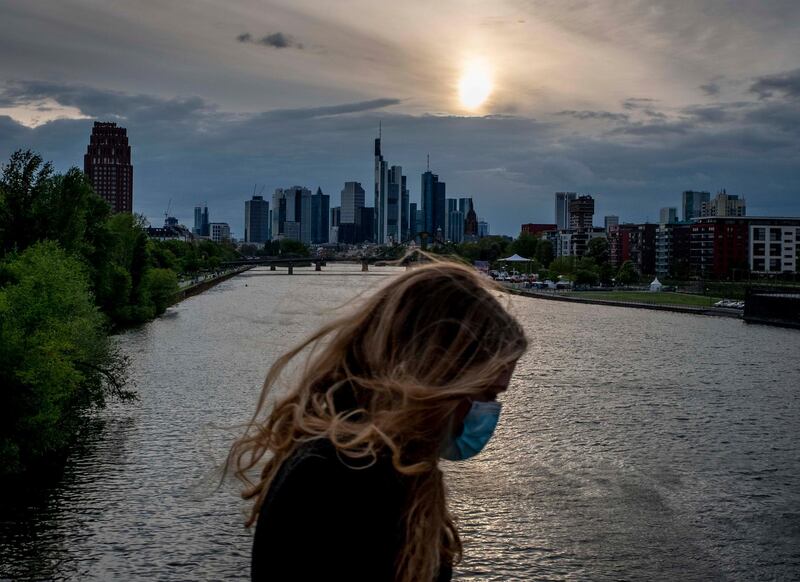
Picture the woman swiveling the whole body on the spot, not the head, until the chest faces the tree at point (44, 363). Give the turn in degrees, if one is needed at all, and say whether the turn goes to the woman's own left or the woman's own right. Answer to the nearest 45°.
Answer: approximately 90° to the woman's own left

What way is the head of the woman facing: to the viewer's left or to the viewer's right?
to the viewer's right

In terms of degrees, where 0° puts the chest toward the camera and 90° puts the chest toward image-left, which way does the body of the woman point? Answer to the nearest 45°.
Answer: approximately 270°
